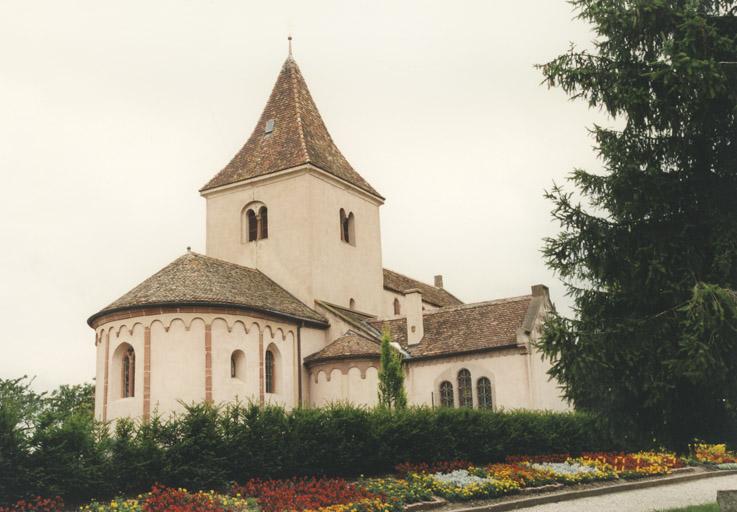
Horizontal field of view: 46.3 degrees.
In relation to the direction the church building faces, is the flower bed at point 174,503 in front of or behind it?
behind

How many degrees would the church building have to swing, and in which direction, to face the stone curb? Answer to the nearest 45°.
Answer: approximately 90° to its right

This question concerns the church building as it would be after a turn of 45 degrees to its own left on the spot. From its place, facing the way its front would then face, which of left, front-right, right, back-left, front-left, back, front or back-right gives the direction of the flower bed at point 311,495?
back

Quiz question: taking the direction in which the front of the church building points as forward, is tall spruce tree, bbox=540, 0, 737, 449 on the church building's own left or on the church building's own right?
on the church building's own right

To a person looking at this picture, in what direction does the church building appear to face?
facing away from the viewer and to the right of the viewer
